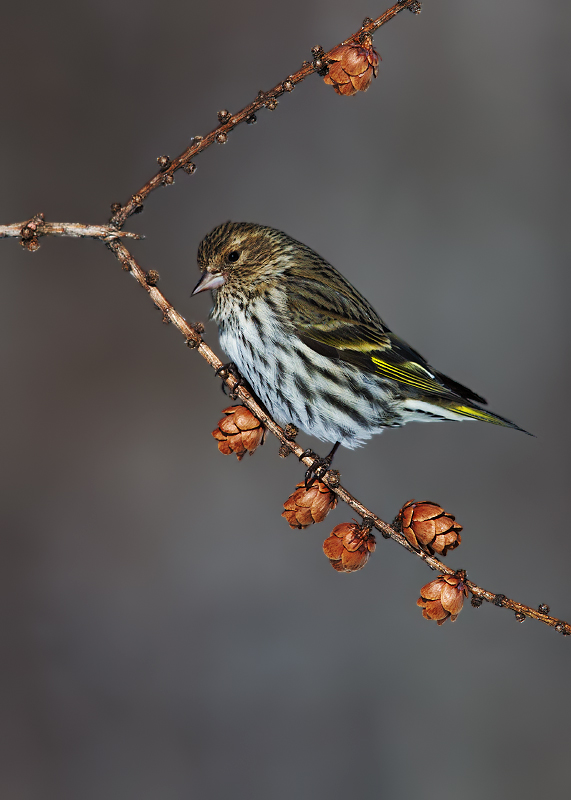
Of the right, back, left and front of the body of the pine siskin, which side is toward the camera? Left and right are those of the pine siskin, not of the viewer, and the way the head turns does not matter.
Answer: left
